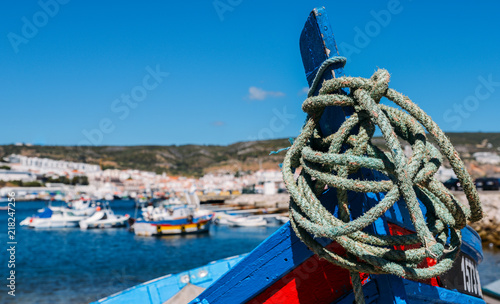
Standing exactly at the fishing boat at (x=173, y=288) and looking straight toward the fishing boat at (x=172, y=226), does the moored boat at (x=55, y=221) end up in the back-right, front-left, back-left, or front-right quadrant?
front-left

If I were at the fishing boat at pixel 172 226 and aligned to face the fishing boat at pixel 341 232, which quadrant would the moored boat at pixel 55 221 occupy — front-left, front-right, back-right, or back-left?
back-right

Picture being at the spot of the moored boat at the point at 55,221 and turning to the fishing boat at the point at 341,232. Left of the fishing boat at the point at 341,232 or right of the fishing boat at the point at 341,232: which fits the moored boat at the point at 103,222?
left
